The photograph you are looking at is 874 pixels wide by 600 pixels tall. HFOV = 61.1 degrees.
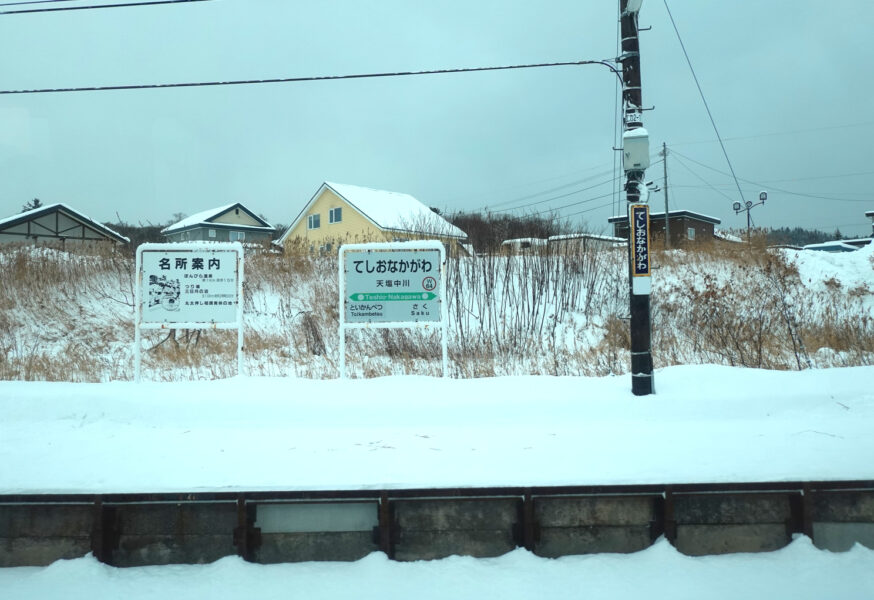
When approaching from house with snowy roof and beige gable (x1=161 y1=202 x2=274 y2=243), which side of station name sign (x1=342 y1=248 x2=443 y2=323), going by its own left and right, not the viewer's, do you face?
back

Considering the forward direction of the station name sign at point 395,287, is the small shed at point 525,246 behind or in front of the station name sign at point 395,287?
behind

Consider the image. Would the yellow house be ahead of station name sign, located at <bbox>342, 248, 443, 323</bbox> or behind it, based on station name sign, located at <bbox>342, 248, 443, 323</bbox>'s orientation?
behind

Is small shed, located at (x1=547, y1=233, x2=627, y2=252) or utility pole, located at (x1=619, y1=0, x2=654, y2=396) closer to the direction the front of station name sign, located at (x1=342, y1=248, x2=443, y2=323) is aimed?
the utility pole

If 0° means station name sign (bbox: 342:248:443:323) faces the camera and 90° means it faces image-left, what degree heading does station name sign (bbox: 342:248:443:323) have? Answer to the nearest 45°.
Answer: approximately 0°

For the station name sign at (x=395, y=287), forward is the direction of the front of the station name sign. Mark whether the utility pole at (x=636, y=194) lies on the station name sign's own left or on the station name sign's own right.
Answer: on the station name sign's own left

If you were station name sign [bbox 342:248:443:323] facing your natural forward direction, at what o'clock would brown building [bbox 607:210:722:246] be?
The brown building is roughly at 7 o'clock from the station name sign.

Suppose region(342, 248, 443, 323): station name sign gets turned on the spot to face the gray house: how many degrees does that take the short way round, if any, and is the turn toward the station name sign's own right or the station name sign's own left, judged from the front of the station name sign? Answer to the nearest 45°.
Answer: approximately 135° to the station name sign's own right
